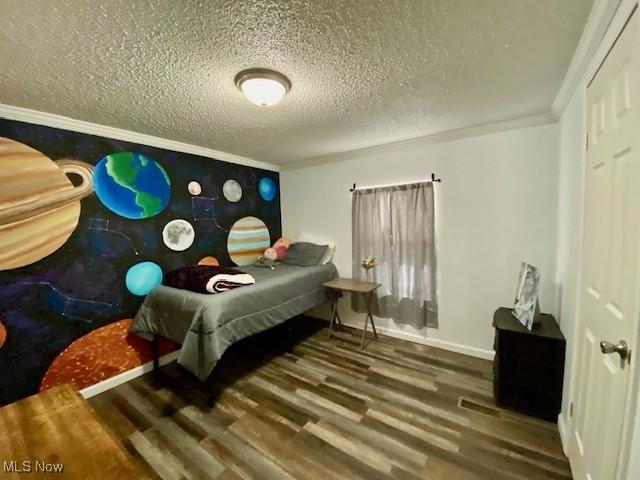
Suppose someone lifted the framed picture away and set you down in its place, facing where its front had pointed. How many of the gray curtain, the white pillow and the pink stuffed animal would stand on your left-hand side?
0

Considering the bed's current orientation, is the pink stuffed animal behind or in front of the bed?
behind

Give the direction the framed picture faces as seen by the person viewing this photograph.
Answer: facing the viewer and to the left of the viewer

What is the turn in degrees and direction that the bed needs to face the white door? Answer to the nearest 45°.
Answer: approximately 90° to its left

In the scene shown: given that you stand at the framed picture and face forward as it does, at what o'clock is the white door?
The white door is roughly at 10 o'clock from the framed picture.

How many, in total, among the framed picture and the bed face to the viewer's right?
0

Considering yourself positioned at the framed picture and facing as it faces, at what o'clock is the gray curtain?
The gray curtain is roughly at 2 o'clock from the framed picture.

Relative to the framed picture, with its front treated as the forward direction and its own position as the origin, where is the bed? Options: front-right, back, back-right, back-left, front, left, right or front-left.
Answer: front

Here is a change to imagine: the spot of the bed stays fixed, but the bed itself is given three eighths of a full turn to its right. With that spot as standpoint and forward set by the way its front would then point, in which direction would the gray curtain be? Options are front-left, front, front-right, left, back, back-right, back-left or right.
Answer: right
